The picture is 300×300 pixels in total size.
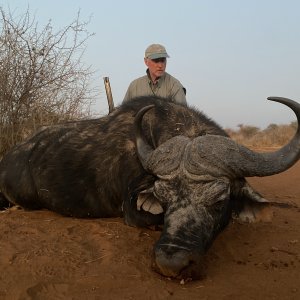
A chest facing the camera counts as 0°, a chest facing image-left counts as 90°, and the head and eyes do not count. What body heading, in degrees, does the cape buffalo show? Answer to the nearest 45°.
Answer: approximately 315°
